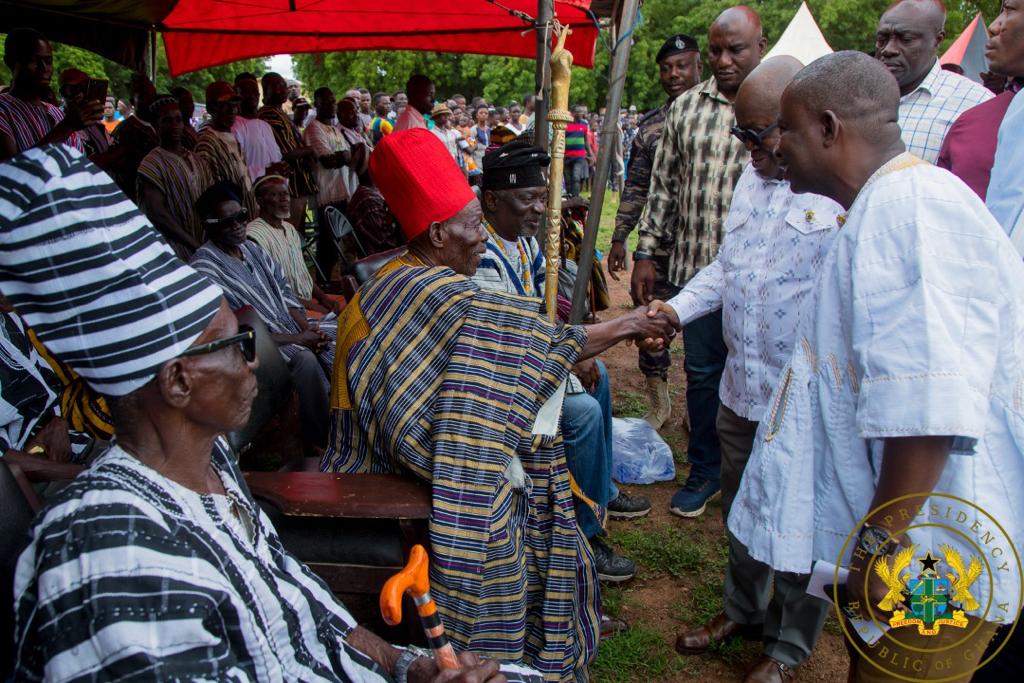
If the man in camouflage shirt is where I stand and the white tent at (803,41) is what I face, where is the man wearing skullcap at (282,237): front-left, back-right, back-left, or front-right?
back-left

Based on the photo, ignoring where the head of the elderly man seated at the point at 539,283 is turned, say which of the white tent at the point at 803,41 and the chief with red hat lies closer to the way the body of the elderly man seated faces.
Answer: the chief with red hat

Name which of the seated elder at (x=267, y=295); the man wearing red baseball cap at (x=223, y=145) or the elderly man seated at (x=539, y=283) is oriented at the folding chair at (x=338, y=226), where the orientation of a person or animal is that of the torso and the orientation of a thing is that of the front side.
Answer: the man wearing red baseball cap

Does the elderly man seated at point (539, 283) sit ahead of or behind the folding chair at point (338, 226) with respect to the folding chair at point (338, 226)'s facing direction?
ahead

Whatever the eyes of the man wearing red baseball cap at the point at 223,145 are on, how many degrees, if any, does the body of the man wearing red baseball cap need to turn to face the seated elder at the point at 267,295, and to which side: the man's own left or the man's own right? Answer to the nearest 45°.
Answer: approximately 45° to the man's own right

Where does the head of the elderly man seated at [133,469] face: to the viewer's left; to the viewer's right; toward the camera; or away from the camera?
to the viewer's right
